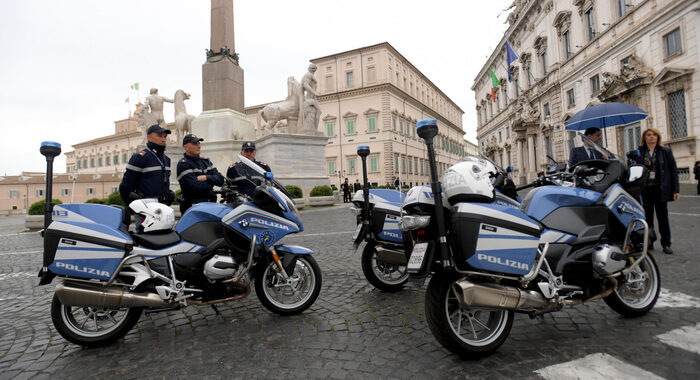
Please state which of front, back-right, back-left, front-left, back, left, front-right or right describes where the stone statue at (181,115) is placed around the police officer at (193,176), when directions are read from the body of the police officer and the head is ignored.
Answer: back-left

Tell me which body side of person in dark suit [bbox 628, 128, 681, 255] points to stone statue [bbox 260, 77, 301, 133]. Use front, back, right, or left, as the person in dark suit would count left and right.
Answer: right

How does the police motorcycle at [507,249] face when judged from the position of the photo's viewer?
facing away from the viewer and to the right of the viewer

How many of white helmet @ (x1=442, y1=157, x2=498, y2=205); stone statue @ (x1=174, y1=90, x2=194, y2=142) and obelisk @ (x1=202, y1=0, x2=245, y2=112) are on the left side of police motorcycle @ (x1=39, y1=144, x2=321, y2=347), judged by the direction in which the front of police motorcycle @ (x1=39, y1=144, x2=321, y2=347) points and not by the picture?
2

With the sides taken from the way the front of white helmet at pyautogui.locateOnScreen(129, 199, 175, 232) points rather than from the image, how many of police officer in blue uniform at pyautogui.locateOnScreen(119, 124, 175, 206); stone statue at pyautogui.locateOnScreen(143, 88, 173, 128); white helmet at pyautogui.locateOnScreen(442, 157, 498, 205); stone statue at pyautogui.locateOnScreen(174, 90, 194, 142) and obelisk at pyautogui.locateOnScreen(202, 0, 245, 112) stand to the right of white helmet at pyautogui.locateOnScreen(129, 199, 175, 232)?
4

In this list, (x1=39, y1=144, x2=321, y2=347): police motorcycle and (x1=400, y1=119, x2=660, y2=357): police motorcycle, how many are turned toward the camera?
0
